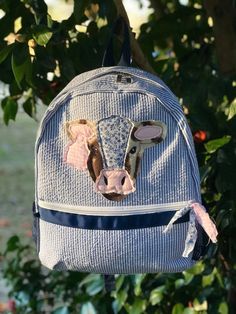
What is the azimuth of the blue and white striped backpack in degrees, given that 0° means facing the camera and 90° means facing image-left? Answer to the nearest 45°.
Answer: approximately 0°
